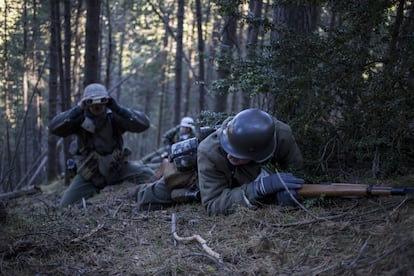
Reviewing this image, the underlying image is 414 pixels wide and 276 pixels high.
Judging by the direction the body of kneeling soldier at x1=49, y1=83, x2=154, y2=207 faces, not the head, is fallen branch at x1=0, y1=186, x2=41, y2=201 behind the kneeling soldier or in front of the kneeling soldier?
behind

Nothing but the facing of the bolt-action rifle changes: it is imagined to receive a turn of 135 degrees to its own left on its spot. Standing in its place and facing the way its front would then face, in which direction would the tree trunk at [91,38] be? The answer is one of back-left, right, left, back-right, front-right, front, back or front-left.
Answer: front

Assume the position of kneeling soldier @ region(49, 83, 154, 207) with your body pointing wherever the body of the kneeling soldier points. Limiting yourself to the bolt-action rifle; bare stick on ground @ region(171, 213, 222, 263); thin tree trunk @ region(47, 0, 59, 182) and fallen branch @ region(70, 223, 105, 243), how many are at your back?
1

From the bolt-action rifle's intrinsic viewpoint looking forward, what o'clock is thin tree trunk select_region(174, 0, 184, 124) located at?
The thin tree trunk is roughly at 8 o'clock from the bolt-action rifle.

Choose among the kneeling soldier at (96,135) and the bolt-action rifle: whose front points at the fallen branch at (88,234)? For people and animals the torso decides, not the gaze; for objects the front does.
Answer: the kneeling soldier

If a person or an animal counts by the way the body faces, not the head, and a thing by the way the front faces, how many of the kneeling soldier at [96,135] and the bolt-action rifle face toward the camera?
1

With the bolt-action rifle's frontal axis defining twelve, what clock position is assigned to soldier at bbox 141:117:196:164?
The soldier is roughly at 8 o'clock from the bolt-action rifle.

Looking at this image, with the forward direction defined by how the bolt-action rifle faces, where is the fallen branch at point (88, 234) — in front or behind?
behind

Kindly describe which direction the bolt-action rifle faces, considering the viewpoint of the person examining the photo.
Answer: facing to the right of the viewer

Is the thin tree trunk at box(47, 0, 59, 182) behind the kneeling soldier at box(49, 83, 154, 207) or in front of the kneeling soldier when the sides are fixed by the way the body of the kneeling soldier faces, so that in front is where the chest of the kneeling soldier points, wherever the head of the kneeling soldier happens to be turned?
behind

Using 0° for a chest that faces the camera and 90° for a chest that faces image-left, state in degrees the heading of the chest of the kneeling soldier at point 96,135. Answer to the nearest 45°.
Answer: approximately 0°

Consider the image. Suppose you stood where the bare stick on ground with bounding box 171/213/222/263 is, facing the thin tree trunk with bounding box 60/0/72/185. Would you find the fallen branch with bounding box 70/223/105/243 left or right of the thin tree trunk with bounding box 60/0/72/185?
left

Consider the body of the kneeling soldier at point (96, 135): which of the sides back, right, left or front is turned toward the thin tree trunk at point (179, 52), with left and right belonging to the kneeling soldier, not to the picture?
back
